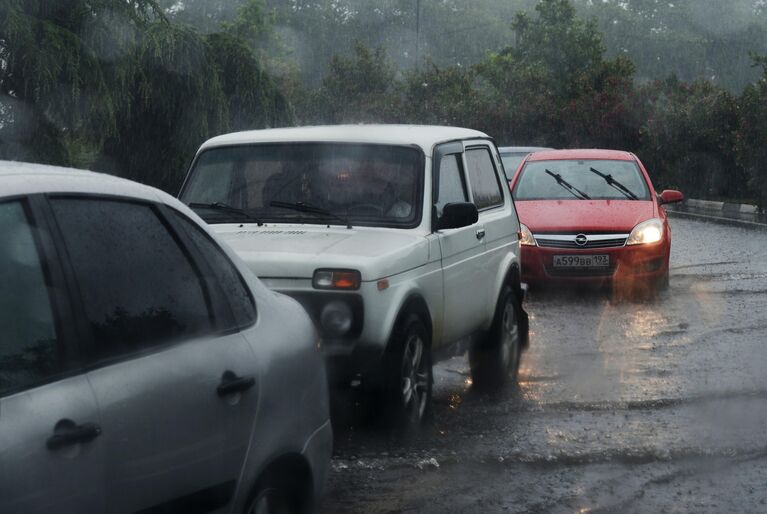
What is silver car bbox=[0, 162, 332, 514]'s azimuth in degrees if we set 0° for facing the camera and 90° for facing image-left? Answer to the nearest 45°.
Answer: approximately 45°

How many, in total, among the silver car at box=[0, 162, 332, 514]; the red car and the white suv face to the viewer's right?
0

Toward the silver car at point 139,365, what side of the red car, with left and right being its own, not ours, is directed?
front

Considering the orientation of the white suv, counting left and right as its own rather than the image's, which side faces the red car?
back

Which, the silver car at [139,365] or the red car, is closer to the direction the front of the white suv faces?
the silver car

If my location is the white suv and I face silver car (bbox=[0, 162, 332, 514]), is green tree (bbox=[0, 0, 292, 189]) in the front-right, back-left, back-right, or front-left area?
back-right

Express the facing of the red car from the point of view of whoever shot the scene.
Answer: facing the viewer

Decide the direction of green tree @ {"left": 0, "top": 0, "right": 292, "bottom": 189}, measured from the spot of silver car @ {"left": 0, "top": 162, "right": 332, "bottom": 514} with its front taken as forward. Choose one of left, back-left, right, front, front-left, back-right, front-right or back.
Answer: back-right

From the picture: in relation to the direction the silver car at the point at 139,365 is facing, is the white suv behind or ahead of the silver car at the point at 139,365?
behind
